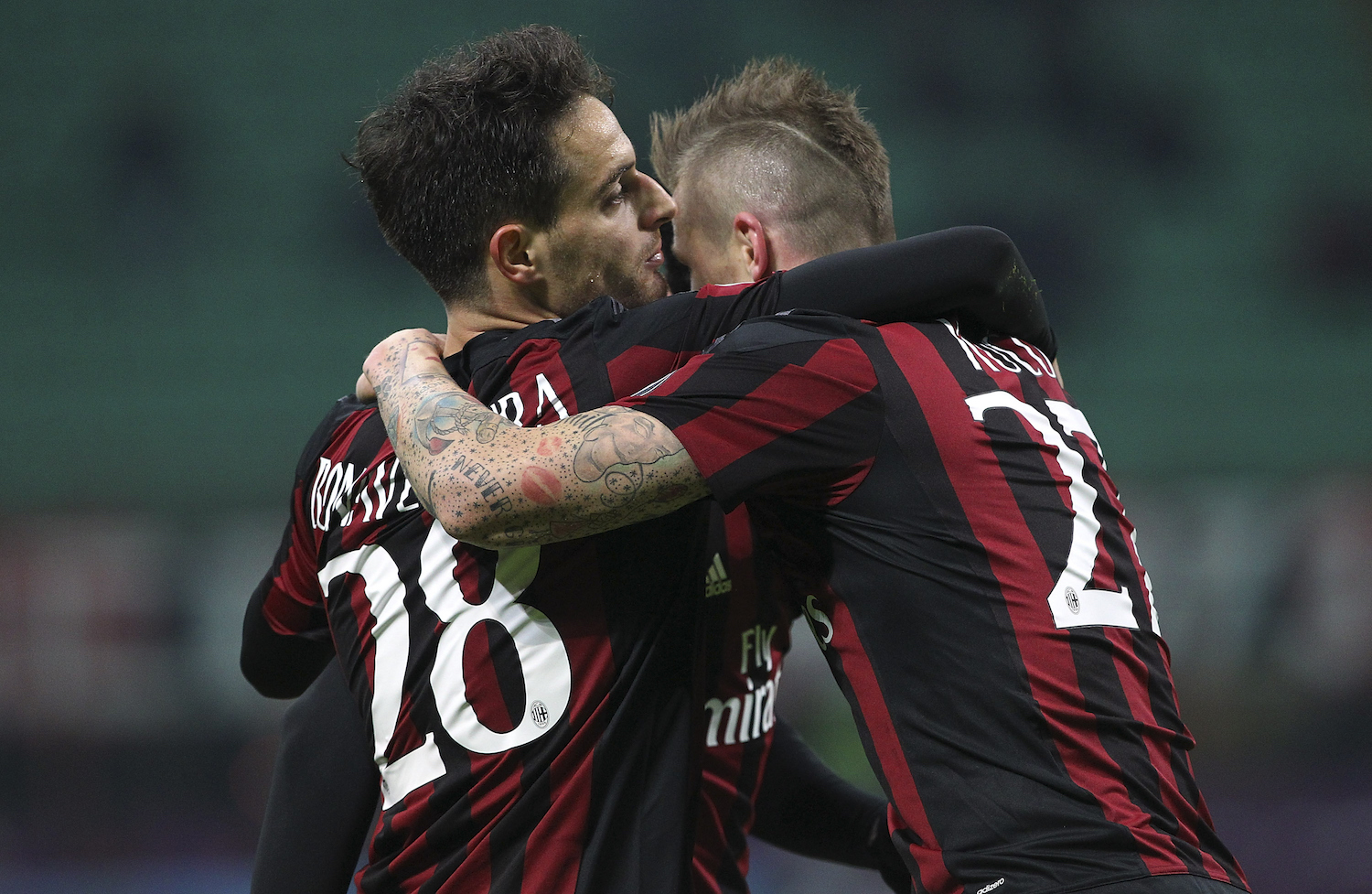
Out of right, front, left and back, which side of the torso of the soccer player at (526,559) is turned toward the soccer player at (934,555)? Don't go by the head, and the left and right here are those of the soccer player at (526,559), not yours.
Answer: right

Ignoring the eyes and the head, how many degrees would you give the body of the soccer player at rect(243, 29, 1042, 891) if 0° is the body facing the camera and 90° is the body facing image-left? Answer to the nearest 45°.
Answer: approximately 225°

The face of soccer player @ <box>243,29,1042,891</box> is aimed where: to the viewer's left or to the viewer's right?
to the viewer's right
